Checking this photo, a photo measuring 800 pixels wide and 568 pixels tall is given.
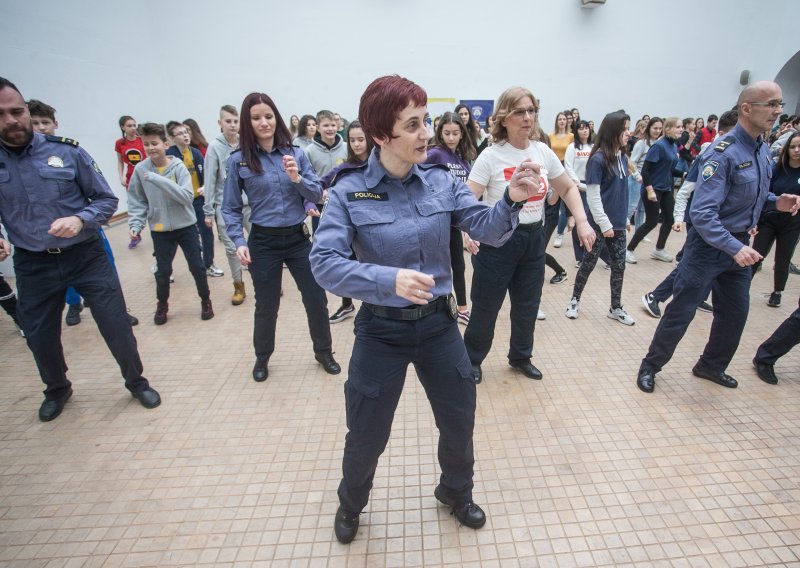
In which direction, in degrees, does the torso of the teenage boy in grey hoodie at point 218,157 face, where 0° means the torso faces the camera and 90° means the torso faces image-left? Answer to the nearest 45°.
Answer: approximately 315°

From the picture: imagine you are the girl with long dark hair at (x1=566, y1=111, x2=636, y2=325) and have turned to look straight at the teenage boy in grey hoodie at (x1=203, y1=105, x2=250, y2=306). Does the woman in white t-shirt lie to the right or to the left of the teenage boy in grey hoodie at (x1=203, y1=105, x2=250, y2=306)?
left

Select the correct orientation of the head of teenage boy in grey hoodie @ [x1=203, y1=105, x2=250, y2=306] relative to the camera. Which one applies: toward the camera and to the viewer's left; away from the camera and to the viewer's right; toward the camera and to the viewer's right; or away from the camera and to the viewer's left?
toward the camera and to the viewer's right

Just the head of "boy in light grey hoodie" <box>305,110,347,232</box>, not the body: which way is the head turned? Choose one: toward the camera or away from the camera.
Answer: toward the camera

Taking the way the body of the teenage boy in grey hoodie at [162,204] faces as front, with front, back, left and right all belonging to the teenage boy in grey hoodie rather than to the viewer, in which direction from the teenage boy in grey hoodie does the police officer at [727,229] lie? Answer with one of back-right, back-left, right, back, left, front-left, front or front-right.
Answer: front-left

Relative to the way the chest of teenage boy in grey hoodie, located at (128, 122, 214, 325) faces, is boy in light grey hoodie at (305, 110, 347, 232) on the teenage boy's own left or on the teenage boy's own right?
on the teenage boy's own left

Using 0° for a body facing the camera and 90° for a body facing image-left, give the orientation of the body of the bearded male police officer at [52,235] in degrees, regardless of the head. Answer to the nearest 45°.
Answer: approximately 0°

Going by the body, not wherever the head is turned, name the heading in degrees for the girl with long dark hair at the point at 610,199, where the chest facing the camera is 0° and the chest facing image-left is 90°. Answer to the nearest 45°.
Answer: approximately 315°

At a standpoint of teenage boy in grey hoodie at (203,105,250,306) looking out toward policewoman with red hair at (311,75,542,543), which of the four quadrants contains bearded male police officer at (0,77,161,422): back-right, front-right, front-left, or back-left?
front-right

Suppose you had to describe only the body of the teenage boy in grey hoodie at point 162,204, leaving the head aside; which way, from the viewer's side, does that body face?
toward the camera
